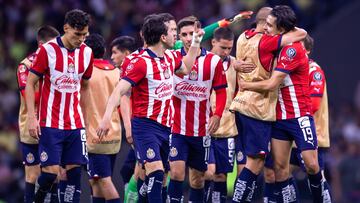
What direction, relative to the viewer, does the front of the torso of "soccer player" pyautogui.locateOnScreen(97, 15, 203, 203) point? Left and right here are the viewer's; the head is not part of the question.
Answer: facing the viewer and to the right of the viewer

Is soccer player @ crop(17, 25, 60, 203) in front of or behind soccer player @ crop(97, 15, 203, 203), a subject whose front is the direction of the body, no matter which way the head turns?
behind

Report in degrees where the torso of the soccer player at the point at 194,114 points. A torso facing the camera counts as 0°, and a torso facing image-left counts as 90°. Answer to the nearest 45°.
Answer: approximately 0°

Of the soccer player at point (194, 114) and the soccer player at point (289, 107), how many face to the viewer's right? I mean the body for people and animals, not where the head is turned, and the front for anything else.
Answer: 0

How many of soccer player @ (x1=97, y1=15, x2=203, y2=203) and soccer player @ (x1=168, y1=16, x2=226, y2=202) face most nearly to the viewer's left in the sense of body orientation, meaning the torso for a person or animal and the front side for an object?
0

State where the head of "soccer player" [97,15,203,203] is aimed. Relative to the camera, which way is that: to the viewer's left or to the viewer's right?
to the viewer's right

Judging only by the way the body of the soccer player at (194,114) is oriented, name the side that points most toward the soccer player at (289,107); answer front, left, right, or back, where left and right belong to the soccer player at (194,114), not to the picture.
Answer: left
